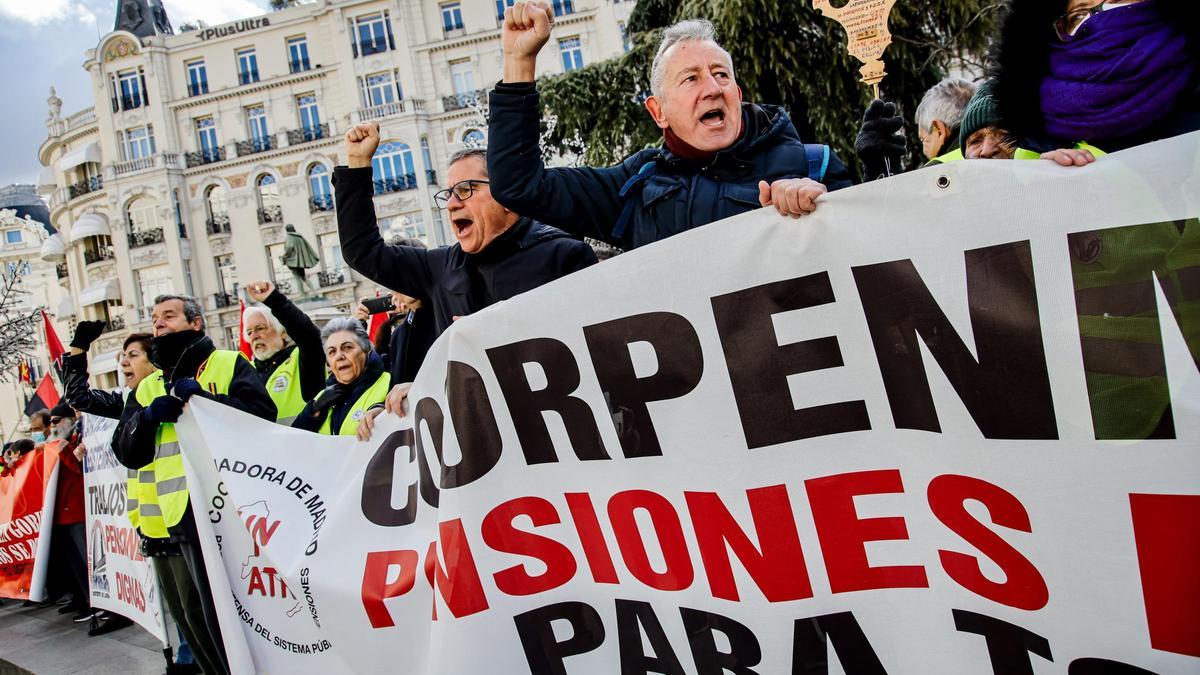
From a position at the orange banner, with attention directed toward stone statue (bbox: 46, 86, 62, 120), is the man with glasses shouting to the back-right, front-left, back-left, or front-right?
back-right

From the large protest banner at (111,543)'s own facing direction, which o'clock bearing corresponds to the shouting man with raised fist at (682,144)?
The shouting man with raised fist is roughly at 10 o'clock from the large protest banner.

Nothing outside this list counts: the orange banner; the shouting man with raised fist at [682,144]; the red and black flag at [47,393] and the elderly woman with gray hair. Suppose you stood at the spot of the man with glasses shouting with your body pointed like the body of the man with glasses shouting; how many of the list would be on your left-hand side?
1

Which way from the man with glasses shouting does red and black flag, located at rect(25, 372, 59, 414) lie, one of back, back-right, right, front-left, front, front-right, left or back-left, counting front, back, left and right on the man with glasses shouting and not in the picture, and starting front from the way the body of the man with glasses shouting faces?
right

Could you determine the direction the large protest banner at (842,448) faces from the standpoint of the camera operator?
facing the viewer and to the left of the viewer

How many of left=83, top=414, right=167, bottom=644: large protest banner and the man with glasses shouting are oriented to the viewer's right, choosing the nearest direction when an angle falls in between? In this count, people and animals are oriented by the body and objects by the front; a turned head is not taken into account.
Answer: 0

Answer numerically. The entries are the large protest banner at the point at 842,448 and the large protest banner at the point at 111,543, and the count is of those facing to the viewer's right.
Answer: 0

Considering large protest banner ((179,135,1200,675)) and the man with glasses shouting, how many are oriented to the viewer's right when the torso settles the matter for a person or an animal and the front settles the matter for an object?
0

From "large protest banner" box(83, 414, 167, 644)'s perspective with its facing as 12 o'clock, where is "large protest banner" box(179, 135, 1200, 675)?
"large protest banner" box(179, 135, 1200, 675) is roughly at 10 o'clock from "large protest banner" box(83, 414, 167, 644).

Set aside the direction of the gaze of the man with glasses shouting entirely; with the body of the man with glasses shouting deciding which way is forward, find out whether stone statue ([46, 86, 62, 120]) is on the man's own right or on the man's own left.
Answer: on the man's own right

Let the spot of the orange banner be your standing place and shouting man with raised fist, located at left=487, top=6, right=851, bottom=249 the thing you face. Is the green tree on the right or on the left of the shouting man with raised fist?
left

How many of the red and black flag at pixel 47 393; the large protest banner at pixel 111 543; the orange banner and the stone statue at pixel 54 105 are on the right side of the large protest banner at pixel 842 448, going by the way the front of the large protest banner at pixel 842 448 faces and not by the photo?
4

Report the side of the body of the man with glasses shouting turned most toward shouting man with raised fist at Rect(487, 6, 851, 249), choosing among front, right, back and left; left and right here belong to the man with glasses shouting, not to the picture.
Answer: left

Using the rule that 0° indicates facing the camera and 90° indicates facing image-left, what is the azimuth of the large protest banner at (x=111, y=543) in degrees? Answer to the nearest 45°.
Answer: approximately 45°
